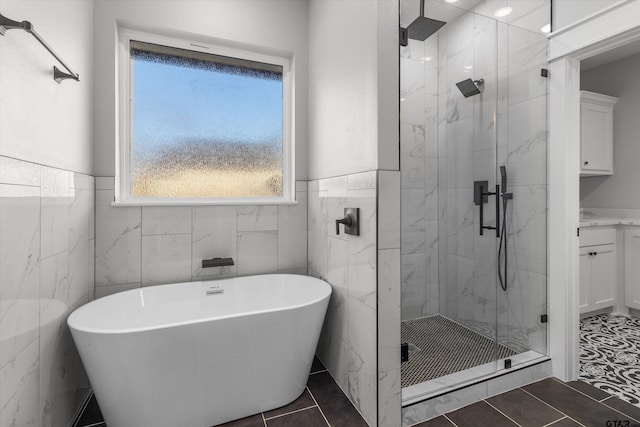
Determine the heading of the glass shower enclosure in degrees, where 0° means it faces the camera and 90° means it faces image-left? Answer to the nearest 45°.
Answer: approximately 315°

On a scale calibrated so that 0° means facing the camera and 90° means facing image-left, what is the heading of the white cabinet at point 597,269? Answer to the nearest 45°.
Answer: approximately 315°

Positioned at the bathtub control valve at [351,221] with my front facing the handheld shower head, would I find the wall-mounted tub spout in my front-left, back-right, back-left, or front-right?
back-left

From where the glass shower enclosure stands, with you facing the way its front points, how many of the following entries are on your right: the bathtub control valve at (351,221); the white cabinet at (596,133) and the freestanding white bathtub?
2

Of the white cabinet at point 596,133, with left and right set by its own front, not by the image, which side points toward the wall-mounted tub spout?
right

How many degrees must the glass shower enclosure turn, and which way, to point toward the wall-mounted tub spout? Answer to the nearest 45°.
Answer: approximately 90° to its right

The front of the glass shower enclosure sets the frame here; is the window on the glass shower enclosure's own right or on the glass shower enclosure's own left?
on the glass shower enclosure's own right

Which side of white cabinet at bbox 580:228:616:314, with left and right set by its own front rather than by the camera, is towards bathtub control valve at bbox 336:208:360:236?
right

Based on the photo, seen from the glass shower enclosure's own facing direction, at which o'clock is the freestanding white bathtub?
The freestanding white bathtub is roughly at 3 o'clock from the glass shower enclosure.
